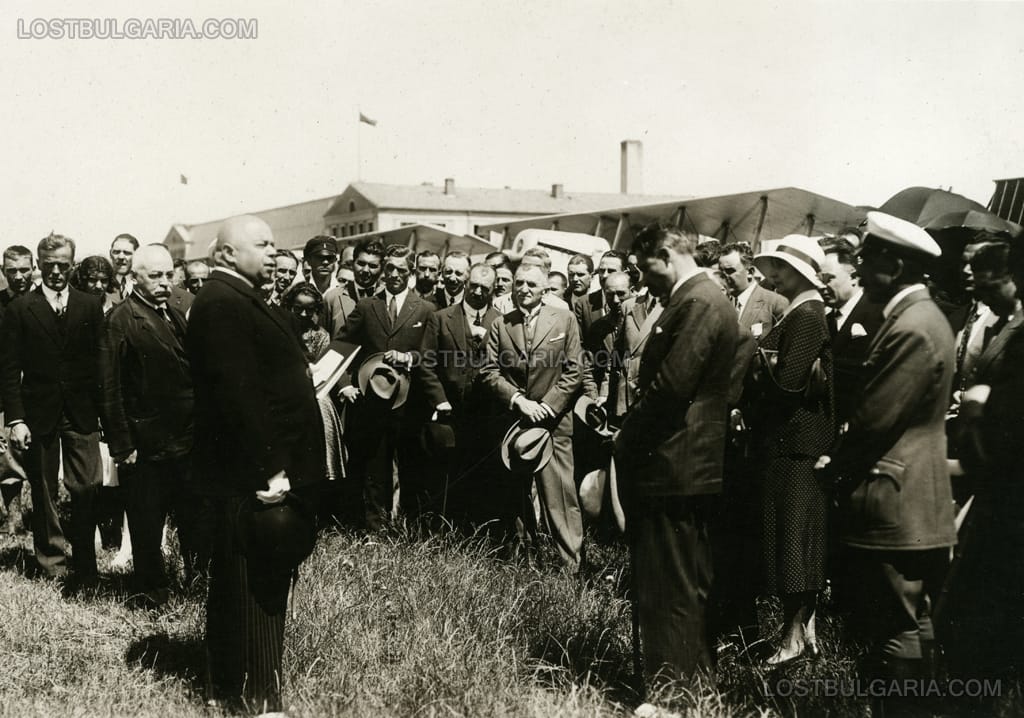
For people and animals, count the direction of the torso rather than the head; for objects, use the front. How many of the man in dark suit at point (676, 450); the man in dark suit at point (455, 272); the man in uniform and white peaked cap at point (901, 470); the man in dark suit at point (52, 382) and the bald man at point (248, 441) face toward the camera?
2

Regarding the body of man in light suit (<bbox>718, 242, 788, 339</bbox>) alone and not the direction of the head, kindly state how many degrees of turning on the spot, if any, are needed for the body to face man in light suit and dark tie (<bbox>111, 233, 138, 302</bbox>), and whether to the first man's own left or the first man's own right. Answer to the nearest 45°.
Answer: approximately 45° to the first man's own right

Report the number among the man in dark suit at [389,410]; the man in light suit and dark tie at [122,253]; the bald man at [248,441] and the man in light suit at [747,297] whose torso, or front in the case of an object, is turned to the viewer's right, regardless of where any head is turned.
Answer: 1

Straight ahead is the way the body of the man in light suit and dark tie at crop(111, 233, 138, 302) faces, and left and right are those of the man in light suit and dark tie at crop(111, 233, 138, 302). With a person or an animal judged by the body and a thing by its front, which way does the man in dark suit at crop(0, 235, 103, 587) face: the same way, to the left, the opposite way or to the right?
the same way

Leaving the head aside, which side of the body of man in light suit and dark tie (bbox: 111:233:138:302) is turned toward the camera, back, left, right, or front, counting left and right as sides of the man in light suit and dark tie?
front

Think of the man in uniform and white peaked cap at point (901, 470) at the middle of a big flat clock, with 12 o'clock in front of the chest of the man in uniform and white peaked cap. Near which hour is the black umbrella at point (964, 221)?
The black umbrella is roughly at 3 o'clock from the man in uniform and white peaked cap.

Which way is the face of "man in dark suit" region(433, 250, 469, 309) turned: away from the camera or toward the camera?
toward the camera

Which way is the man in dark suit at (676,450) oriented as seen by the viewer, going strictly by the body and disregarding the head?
to the viewer's left

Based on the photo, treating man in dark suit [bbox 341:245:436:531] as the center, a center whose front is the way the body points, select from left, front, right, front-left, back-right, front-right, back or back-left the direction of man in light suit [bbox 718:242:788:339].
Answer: front-left

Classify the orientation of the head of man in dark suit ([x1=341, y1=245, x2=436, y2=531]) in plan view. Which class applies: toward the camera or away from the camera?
toward the camera

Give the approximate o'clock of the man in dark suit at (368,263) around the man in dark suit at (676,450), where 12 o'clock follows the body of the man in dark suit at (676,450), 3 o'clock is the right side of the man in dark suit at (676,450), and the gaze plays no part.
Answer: the man in dark suit at (368,263) is roughly at 2 o'clock from the man in dark suit at (676,450).

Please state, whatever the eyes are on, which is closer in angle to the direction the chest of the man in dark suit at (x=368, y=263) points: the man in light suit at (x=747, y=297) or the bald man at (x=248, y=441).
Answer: the bald man

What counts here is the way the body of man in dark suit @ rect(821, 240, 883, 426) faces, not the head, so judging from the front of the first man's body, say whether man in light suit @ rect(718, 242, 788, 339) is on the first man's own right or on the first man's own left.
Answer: on the first man's own right

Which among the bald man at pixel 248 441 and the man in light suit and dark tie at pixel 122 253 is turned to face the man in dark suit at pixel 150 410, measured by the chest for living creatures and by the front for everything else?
the man in light suit and dark tie at pixel 122 253

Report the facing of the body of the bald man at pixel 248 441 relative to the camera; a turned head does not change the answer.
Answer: to the viewer's right

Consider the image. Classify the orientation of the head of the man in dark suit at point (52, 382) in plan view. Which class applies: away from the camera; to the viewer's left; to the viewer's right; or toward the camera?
toward the camera

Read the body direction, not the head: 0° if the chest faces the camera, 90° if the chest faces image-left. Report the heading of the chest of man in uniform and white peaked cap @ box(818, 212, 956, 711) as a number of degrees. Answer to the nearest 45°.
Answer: approximately 90°

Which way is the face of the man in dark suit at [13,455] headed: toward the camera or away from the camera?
toward the camera

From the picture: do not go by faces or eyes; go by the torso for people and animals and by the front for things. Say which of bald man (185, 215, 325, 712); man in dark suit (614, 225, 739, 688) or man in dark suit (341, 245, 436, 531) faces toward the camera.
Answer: man in dark suit (341, 245, 436, 531)

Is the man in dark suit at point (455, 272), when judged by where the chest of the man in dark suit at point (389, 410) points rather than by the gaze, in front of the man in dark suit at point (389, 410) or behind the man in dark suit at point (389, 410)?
behind

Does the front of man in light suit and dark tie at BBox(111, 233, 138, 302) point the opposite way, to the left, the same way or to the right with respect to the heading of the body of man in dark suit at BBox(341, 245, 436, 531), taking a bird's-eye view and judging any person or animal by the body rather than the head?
the same way
